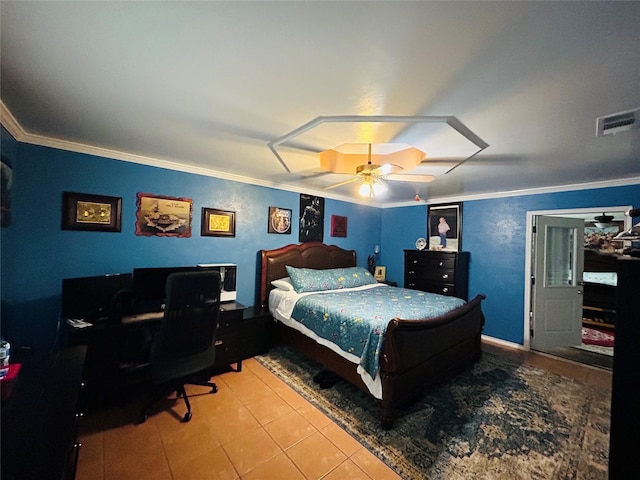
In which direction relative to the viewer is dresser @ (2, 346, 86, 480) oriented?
to the viewer's right

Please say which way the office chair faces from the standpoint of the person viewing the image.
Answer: facing away from the viewer and to the left of the viewer

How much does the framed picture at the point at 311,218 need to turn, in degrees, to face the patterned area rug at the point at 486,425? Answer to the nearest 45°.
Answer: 0° — it already faces it

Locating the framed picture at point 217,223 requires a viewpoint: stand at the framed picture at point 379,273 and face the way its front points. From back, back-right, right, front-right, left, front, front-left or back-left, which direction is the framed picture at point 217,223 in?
front-right

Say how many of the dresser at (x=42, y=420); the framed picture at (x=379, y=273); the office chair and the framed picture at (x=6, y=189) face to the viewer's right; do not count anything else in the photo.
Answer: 2

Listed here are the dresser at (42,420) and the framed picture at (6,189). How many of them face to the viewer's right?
2

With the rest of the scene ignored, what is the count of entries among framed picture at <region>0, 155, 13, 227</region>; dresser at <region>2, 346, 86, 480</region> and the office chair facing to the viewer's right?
2

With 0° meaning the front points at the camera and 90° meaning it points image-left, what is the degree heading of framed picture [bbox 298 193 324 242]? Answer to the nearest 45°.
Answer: approximately 315°

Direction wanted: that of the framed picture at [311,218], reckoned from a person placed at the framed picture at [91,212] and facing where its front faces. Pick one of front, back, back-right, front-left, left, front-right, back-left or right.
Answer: front-left

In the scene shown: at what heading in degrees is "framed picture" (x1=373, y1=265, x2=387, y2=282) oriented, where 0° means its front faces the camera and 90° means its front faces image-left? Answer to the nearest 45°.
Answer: approximately 0°

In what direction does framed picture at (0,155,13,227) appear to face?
to the viewer's right

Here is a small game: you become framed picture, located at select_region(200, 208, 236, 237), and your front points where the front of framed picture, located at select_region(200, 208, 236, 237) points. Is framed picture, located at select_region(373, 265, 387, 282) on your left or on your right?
on your left

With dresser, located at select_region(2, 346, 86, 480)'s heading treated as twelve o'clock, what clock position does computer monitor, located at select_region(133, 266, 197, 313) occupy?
The computer monitor is roughly at 10 o'clock from the dresser.

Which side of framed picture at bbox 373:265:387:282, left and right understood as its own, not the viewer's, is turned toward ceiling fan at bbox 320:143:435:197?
front

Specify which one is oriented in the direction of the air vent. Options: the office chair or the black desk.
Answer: the black desk
